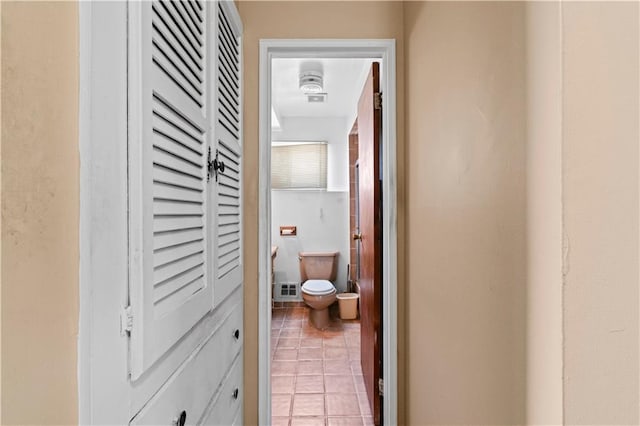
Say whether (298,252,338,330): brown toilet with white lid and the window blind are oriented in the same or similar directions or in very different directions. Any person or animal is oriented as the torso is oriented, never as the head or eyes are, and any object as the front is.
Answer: same or similar directions

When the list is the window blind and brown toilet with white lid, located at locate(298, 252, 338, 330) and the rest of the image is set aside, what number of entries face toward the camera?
2

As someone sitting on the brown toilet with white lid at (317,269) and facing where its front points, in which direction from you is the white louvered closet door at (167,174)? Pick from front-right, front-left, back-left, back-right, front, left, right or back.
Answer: front

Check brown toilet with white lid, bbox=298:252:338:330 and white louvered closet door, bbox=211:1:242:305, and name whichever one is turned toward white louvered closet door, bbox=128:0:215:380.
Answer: the brown toilet with white lid

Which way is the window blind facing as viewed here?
toward the camera

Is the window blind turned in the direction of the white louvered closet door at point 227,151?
yes

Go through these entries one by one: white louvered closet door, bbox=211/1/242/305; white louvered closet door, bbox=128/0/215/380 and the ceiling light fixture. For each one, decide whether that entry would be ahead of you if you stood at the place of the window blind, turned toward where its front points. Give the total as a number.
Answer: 3

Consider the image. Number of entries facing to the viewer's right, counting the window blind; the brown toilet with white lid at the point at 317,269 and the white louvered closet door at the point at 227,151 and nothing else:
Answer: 1

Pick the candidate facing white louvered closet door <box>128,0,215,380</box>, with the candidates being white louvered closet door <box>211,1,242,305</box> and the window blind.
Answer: the window blind

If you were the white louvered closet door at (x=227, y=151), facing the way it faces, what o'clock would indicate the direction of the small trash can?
The small trash can is roughly at 10 o'clock from the white louvered closet door.

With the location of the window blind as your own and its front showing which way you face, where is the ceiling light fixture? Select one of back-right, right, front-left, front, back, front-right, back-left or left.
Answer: front

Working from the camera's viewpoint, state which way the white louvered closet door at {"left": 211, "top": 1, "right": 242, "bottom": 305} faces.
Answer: facing to the right of the viewer
